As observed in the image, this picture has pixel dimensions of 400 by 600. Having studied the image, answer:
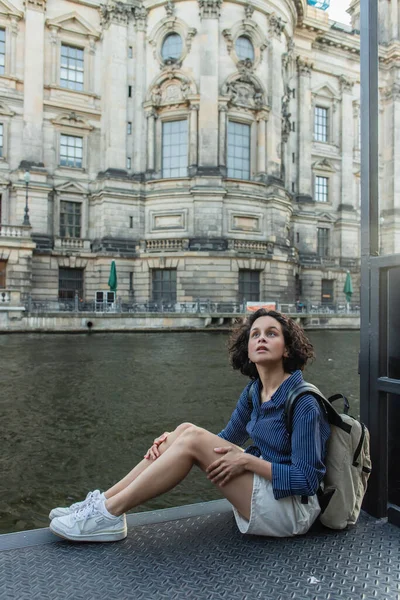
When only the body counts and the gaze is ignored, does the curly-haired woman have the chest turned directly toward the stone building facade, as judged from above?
no

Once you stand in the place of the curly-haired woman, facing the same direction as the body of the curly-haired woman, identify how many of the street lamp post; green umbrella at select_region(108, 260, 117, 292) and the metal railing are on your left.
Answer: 0

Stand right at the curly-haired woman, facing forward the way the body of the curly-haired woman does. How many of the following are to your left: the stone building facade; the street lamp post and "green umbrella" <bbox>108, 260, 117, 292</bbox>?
0

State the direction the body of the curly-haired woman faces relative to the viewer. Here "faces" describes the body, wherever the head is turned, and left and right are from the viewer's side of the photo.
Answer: facing the viewer and to the left of the viewer

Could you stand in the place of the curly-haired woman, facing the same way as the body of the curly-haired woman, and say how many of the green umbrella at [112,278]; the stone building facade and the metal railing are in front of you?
0

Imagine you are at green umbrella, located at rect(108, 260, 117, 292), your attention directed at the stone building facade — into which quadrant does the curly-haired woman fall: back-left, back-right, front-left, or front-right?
back-right

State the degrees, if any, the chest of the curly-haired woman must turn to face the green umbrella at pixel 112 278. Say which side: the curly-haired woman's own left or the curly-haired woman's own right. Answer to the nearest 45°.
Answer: approximately 135° to the curly-haired woman's own right

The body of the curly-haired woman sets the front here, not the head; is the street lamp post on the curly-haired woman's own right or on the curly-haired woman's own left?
on the curly-haired woman's own right

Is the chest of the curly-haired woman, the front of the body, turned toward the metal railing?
no
